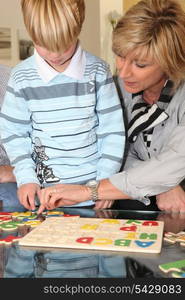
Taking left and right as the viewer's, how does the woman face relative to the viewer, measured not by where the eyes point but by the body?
facing the viewer and to the left of the viewer

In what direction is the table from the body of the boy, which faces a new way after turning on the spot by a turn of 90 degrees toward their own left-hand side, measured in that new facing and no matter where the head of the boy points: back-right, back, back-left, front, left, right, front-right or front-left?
right

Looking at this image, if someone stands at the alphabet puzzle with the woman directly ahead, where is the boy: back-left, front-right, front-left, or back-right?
front-left

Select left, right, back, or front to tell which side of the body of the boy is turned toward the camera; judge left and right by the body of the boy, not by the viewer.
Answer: front

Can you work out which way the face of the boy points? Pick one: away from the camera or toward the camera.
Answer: toward the camera

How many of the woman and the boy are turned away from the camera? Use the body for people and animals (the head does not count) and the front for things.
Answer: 0

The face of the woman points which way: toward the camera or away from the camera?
toward the camera
